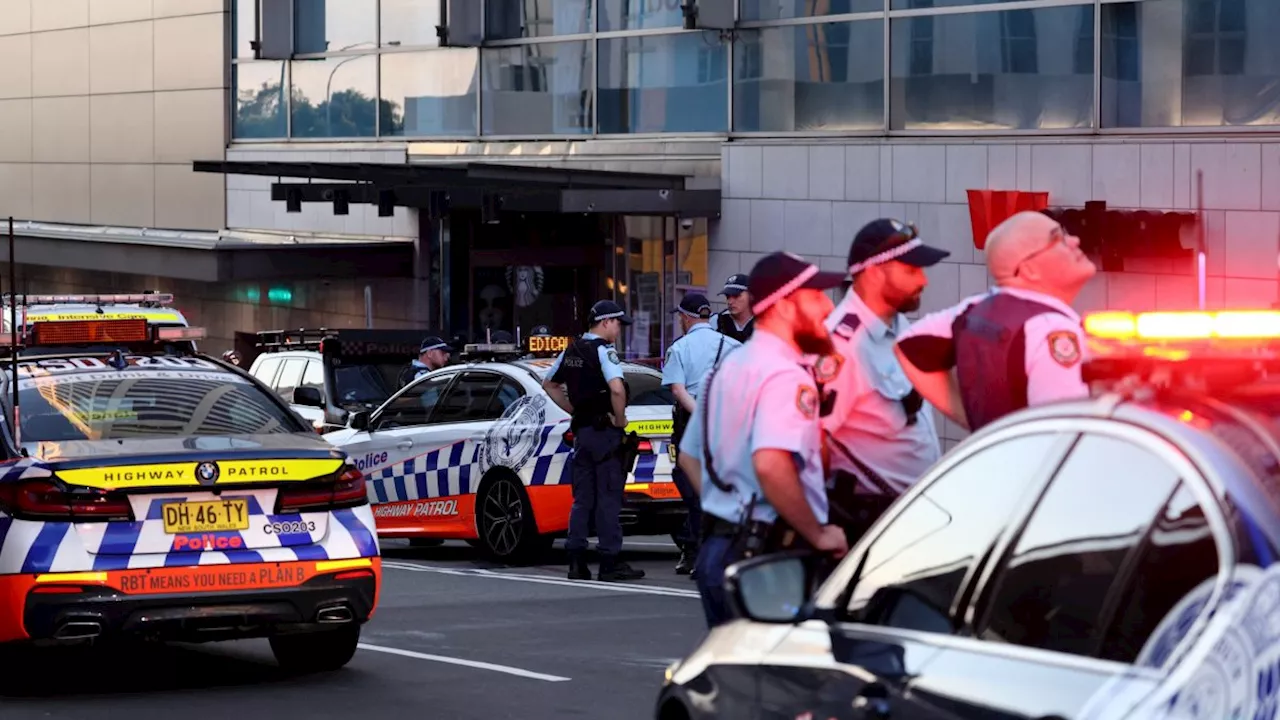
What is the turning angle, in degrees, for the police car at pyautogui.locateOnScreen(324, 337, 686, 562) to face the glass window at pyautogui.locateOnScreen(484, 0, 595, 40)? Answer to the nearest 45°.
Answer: approximately 45° to its right

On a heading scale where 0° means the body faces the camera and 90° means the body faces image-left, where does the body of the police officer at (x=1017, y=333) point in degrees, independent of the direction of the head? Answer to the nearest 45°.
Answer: approximately 225°

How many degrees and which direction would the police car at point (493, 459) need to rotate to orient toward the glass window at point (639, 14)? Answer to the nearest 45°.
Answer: approximately 45° to its right

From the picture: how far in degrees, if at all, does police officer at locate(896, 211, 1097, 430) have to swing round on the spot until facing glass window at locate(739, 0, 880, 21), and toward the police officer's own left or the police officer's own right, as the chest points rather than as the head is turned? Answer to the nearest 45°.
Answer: approximately 45° to the police officer's own left

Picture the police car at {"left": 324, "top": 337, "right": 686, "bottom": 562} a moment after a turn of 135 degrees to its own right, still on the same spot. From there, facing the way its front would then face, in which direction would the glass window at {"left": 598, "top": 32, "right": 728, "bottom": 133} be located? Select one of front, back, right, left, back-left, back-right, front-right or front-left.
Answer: left

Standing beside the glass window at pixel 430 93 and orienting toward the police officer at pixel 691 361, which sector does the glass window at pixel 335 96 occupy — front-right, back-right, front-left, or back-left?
back-right

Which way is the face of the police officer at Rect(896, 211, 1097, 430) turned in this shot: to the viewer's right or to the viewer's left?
to the viewer's right

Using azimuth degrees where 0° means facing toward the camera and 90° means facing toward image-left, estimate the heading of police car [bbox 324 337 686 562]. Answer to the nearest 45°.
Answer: approximately 135°

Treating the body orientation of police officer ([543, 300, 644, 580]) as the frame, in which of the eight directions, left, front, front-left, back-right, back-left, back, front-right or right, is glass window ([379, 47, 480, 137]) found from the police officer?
front-left

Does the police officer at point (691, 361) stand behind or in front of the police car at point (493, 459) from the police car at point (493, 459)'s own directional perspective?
behind

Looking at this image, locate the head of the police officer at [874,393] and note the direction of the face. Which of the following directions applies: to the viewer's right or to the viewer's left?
to the viewer's right
